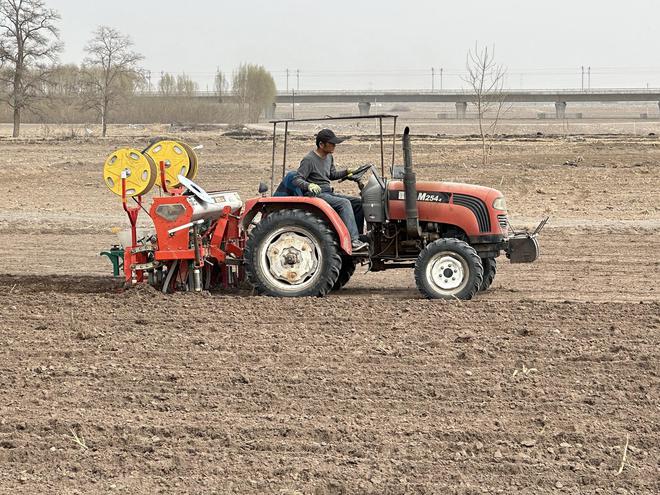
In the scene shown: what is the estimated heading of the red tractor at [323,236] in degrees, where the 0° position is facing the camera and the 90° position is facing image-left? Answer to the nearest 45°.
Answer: approximately 270°
